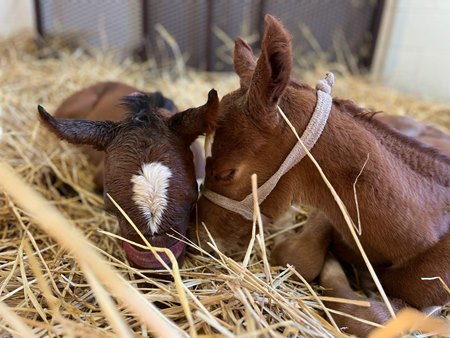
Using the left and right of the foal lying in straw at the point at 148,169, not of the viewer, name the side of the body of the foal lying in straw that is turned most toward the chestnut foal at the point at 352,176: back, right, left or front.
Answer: left

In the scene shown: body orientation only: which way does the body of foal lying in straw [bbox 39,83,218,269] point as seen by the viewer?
toward the camera
